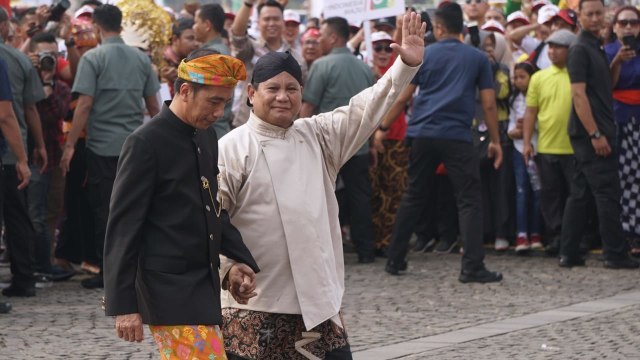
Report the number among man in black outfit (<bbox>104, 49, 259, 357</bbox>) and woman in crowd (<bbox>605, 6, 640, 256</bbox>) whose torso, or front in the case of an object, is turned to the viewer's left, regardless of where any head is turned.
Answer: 0

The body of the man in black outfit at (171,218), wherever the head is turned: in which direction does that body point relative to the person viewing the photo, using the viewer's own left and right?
facing the viewer and to the right of the viewer

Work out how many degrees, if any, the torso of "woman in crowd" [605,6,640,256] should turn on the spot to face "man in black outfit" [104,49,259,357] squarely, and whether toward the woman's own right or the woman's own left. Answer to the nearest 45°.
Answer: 0° — they already face them

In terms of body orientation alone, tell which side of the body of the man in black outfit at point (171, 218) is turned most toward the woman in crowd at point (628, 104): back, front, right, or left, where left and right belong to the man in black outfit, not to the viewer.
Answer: left

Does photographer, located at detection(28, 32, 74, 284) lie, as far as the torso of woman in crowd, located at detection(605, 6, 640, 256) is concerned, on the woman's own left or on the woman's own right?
on the woman's own right

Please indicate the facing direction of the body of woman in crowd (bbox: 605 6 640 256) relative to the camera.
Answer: toward the camera
